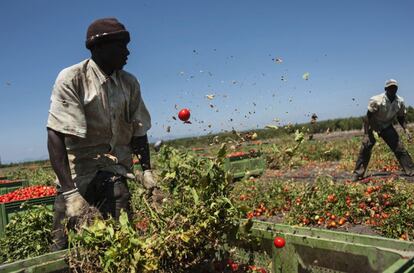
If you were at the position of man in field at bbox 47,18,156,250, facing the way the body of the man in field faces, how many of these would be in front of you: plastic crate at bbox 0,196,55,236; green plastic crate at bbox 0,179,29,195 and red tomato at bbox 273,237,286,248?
1

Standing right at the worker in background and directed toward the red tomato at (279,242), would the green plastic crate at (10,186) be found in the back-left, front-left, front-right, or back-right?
front-right

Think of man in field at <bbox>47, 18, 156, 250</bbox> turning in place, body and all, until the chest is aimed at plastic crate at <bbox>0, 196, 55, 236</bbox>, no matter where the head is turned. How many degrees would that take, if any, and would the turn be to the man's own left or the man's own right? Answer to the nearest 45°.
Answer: approximately 180°

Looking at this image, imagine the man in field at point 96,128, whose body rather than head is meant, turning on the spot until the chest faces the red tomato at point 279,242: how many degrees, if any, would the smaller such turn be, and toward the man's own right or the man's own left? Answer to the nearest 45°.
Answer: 0° — they already face it

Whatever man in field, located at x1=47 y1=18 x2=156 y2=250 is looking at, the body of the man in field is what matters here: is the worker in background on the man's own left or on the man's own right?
on the man's own left

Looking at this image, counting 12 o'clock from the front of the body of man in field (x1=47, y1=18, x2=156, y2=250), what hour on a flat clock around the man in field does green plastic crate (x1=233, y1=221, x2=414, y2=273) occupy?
The green plastic crate is roughly at 12 o'clock from the man in field.

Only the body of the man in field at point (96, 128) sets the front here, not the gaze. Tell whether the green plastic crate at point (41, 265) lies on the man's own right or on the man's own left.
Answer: on the man's own right

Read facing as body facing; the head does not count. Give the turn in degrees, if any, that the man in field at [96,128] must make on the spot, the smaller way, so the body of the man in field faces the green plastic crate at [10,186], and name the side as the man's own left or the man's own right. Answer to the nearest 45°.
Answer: approximately 135° to the man's own left

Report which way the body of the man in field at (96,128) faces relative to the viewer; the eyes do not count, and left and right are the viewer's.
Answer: facing the viewer and to the right of the viewer

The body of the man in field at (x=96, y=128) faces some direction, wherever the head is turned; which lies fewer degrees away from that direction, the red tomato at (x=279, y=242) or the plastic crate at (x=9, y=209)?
the red tomato

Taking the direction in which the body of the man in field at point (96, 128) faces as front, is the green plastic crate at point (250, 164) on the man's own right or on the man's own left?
on the man's own left

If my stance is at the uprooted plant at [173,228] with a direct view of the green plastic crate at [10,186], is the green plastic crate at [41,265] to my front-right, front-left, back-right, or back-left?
front-left

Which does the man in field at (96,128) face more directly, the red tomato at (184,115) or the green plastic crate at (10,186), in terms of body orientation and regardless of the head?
the red tomato
